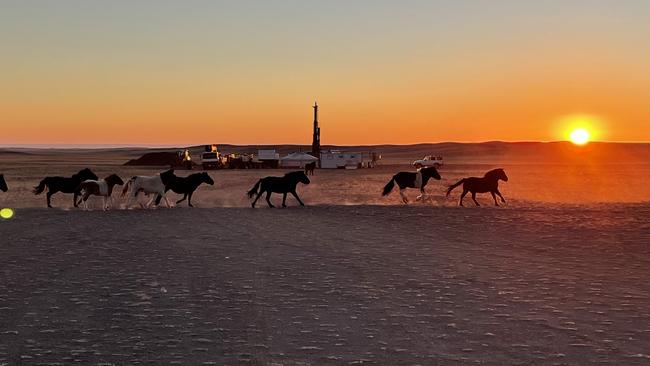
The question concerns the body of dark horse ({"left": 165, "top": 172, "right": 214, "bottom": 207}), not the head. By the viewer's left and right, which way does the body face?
facing to the right of the viewer
